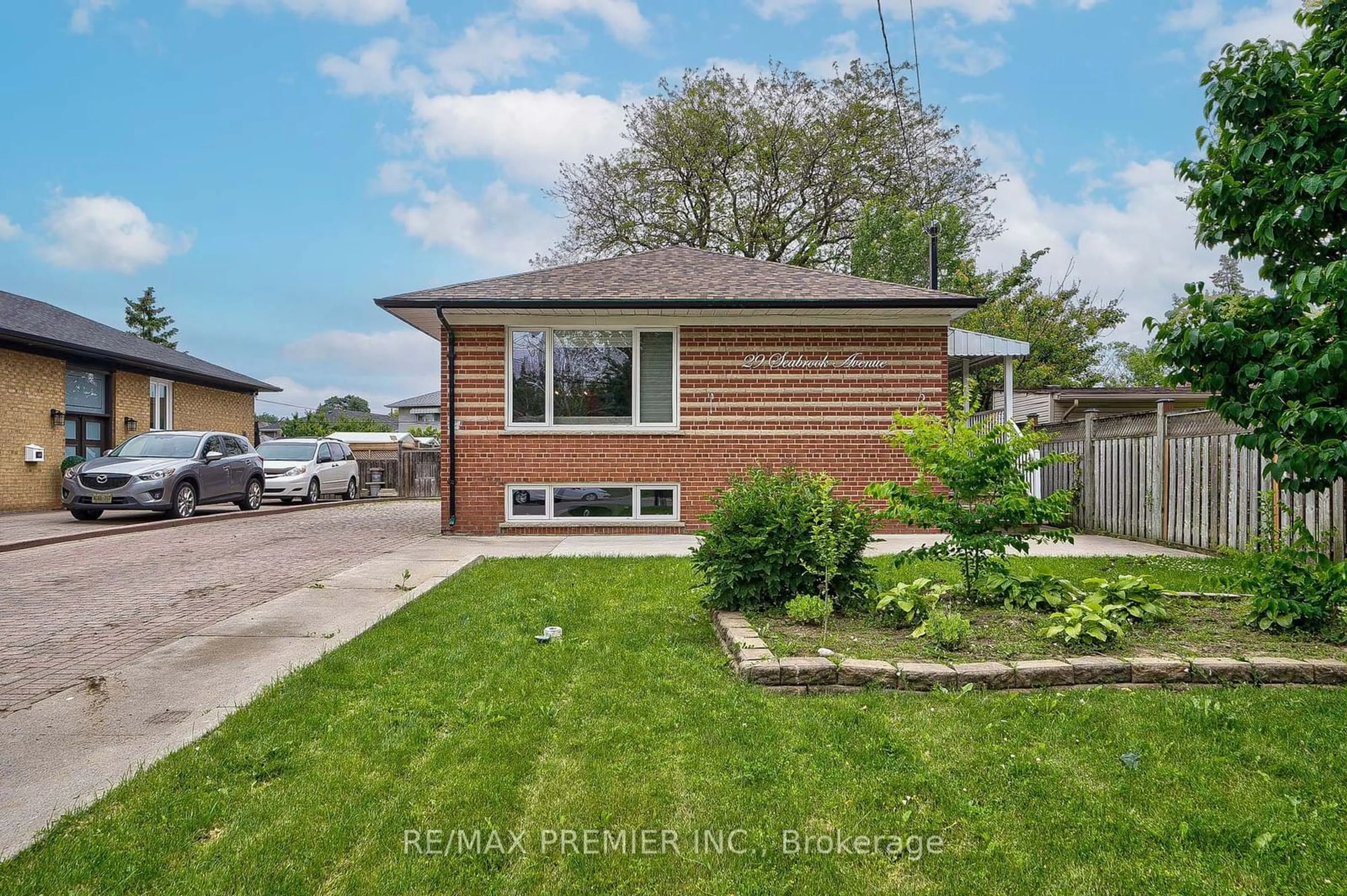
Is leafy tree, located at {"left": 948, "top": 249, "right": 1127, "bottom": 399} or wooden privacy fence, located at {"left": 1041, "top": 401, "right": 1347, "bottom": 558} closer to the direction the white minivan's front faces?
the wooden privacy fence

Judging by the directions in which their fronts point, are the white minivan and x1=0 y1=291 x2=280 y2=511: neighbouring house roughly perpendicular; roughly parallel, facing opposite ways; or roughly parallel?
roughly perpendicular

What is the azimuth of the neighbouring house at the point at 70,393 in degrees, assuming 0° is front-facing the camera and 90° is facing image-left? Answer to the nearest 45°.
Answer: approximately 315°

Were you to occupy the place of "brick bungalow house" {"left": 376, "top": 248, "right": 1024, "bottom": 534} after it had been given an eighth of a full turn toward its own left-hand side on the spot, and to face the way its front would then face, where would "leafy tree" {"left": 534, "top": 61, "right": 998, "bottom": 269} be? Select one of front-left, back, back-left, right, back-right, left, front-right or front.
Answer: back-left

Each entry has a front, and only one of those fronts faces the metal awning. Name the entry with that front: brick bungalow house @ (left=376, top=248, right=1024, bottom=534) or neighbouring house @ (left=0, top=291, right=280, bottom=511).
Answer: the neighbouring house

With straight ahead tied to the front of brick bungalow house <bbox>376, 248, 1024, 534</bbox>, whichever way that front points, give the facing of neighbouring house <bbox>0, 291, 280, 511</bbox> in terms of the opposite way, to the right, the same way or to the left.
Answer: to the left

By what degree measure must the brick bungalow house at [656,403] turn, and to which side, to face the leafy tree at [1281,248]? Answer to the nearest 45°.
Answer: approximately 45° to its left
